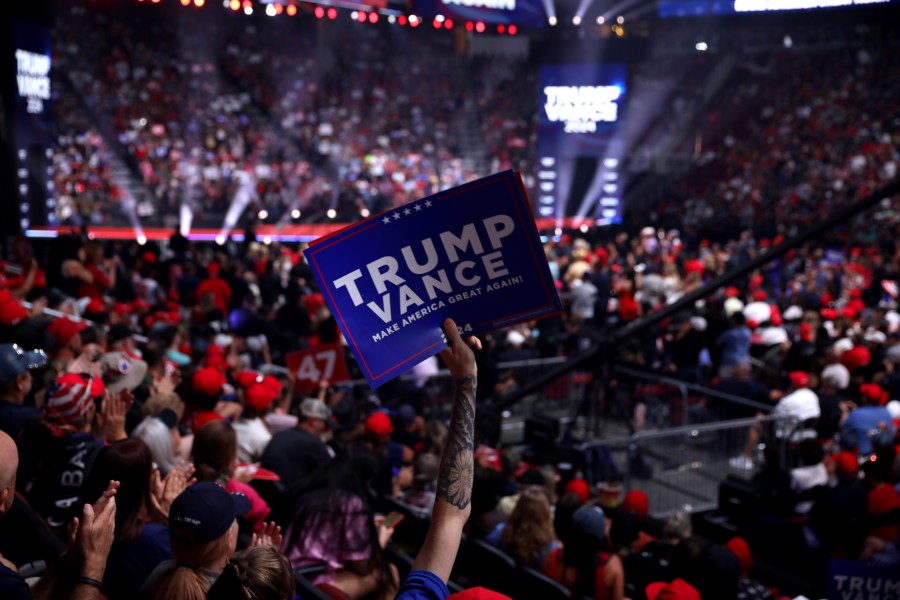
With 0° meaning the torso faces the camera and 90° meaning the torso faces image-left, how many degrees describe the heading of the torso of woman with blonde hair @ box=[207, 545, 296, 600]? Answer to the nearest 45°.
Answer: approximately 225°

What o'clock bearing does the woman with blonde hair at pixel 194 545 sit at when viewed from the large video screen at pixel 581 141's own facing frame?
The woman with blonde hair is roughly at 12 o'clock from the large video screen.

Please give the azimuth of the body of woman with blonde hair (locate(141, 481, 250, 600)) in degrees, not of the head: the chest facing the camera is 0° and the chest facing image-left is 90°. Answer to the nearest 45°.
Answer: approximately 225°

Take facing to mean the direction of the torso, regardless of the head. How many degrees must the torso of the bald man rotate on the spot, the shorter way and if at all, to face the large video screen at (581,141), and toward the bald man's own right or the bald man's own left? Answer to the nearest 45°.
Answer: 0° — they already face it

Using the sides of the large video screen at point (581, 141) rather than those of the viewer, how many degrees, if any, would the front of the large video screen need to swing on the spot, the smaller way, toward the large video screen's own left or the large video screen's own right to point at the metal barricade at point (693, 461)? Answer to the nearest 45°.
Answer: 0° — it already faces it

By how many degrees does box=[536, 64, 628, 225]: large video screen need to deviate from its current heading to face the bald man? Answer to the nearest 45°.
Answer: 0° — it already faces them

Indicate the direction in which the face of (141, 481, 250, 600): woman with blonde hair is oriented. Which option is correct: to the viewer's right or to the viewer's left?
to the viewer's right

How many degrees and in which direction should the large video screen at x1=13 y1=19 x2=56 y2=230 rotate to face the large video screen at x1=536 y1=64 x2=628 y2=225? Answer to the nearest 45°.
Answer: approximately 45° to its left

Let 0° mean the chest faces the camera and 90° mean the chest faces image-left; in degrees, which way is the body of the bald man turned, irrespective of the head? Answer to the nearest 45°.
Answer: approximately 225°
